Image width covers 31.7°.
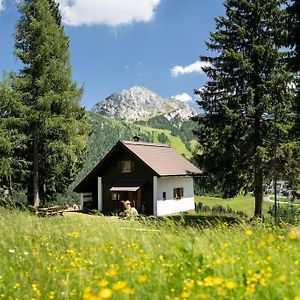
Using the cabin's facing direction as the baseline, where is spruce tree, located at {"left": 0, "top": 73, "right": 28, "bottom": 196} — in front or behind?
in front

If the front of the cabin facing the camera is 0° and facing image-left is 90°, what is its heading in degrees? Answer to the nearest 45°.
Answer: approximately 45°

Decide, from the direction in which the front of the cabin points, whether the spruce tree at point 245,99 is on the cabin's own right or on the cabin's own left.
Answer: on the cabin's own left
